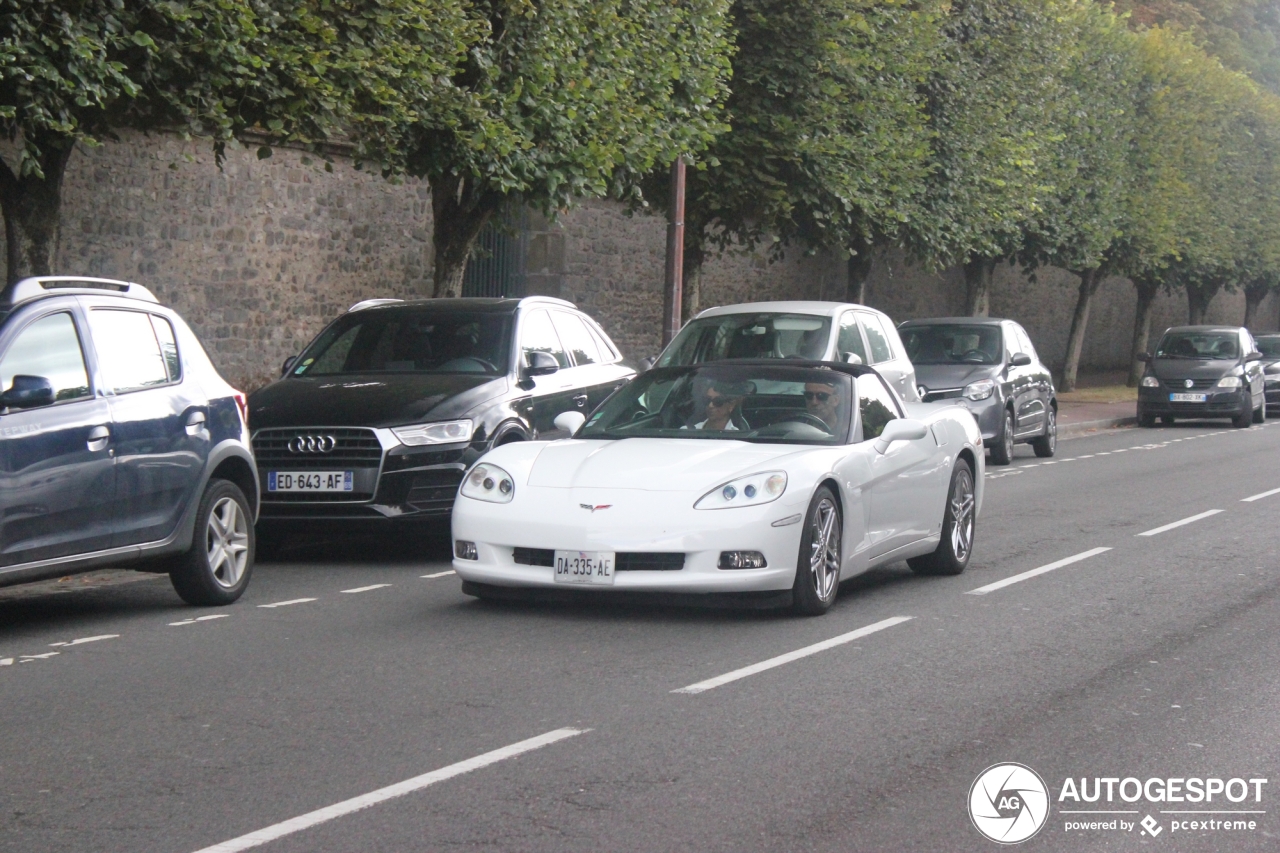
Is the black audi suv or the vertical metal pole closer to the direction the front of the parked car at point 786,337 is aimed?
the black audi suv

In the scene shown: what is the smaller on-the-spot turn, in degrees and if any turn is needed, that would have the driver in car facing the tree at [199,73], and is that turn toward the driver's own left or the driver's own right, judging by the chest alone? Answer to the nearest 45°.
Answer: approximately 90° to the driver's own right

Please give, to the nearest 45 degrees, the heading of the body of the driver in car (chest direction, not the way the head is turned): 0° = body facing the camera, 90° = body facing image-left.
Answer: approximately 45°

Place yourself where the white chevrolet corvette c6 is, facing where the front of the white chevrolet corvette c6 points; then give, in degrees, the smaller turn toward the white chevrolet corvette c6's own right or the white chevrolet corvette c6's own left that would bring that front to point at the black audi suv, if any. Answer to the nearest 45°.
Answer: approximately 90° to the white chevrolet corvette c6's own right

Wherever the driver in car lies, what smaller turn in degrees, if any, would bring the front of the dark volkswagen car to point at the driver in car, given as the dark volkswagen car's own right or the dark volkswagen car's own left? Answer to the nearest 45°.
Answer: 0° — it already faces them

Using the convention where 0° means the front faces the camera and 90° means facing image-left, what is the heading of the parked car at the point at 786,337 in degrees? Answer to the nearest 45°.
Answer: approximately 45°

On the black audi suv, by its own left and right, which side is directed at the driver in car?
left

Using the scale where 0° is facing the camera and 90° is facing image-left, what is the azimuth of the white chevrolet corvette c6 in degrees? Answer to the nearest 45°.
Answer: approximately 45°

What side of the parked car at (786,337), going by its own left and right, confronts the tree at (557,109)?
right

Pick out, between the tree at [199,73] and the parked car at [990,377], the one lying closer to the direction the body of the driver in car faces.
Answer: the tree

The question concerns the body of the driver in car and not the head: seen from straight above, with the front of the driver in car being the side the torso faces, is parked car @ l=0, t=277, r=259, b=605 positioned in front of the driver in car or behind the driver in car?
in front
